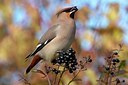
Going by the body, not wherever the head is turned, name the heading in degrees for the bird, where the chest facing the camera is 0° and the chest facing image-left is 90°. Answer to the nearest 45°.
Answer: approximately 270°
